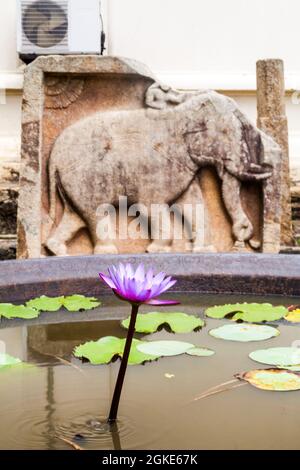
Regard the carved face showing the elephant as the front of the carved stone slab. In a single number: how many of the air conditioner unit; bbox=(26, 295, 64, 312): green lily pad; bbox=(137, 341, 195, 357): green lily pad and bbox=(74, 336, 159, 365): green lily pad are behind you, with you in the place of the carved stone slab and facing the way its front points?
1

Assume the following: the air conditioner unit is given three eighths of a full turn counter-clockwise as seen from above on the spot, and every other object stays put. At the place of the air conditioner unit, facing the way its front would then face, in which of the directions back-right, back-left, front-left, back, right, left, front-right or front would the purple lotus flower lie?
back-right

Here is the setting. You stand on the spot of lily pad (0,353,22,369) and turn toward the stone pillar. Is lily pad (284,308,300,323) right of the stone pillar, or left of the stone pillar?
right

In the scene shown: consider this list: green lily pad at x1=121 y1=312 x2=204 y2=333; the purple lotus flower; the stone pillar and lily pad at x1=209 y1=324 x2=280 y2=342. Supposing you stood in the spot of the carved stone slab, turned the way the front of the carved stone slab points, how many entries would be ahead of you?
3

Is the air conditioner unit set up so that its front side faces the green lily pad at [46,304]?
yes

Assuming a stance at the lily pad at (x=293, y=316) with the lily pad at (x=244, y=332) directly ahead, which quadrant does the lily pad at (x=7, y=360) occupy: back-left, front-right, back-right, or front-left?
front-right

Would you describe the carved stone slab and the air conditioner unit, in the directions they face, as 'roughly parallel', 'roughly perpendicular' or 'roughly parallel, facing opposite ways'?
roughly parallel

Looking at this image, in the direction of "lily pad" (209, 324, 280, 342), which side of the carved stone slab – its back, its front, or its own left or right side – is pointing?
front

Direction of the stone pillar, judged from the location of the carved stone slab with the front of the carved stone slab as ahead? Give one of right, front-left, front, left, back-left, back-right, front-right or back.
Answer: back-left

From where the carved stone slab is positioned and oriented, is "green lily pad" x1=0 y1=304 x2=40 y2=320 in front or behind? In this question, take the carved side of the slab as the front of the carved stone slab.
in front

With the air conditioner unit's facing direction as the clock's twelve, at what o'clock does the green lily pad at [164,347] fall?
The green lily pad is roughly at 12 o'clock from the air conditioner unit.

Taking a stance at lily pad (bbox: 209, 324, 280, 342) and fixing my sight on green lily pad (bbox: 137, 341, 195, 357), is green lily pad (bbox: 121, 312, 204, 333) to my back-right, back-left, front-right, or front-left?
front-right

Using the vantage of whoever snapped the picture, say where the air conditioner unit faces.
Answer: facing the viewer

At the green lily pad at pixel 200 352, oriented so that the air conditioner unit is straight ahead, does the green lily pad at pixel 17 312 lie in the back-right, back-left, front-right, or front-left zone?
front-left

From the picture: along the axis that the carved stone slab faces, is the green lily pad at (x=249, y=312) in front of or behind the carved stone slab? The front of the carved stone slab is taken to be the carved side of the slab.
in front

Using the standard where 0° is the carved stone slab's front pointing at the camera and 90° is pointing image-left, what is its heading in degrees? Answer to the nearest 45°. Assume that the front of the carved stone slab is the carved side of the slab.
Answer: approximately 0°

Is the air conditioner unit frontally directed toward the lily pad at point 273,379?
yes

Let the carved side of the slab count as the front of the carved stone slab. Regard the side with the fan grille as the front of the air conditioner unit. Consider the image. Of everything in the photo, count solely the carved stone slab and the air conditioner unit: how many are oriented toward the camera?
2

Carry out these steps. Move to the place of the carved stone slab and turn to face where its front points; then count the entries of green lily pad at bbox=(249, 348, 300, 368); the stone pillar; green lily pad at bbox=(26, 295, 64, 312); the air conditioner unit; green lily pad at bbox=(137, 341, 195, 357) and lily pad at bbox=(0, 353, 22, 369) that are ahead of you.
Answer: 4

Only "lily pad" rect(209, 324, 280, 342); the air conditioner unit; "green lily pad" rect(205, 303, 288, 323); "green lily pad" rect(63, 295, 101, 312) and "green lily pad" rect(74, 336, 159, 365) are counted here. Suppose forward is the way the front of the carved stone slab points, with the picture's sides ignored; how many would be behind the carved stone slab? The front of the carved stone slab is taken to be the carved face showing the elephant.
1
